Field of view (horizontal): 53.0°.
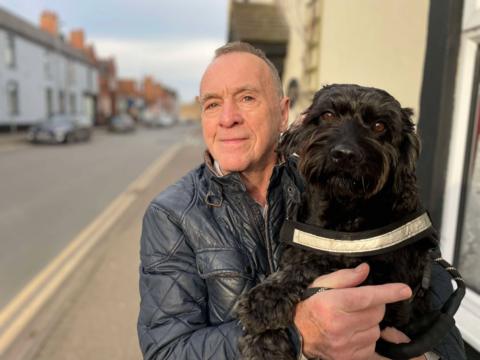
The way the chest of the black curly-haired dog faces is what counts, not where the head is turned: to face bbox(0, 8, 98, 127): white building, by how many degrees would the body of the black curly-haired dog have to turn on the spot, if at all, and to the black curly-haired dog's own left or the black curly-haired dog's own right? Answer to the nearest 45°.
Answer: approximately 135° to the black curly-haired dog's own right

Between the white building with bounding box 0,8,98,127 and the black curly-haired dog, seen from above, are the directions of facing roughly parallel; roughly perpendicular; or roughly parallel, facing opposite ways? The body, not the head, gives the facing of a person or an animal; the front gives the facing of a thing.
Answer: roughly perpendicular

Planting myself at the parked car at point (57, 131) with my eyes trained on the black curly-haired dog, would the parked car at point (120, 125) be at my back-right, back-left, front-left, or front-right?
back-left

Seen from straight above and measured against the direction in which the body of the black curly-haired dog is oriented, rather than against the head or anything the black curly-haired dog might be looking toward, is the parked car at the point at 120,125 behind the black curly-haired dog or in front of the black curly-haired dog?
behind

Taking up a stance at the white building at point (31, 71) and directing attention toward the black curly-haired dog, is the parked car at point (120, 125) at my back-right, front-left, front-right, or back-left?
back-left
